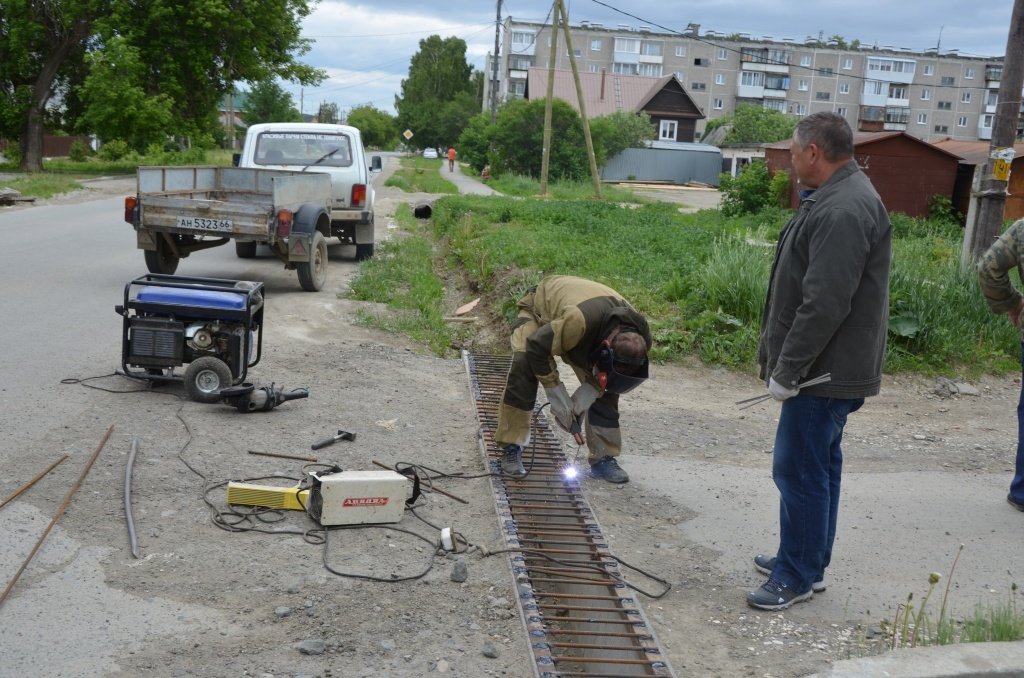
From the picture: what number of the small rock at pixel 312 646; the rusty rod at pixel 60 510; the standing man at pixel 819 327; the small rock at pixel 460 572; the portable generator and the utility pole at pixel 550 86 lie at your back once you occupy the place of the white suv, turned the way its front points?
5

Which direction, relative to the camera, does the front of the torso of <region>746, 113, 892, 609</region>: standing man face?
to the viewer's left

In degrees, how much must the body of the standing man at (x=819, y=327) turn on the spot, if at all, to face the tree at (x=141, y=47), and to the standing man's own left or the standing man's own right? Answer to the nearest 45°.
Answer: approximately 45° to the standing man's own right

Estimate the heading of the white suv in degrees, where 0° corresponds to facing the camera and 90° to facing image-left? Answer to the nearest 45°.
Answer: approximately 180°

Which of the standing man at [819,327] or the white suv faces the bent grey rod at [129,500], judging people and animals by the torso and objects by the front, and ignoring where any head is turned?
the standing man

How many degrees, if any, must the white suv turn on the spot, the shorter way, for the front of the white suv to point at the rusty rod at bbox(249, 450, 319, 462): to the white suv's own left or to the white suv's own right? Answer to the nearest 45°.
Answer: approximately 180°

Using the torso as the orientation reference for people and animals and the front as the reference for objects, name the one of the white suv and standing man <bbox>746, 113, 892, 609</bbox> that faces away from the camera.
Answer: the white suv

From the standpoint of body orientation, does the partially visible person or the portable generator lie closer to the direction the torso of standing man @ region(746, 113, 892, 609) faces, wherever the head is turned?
the portable generator

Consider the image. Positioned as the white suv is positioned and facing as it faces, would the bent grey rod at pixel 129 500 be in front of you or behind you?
behind

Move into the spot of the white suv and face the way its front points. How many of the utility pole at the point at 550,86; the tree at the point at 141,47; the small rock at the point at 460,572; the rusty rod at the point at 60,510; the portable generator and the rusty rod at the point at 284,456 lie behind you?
4

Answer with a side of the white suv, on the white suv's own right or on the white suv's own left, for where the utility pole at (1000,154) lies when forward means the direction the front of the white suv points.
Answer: on the white suv's own right

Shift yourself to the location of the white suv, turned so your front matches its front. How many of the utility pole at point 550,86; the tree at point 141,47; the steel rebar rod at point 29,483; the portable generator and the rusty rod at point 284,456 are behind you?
3

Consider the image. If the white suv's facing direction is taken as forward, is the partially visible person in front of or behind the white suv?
behind

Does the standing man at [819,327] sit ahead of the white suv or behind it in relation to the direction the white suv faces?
behind

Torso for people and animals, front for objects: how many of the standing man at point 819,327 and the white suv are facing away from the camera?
1
